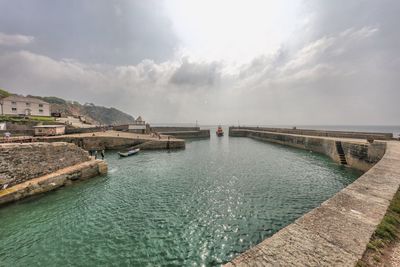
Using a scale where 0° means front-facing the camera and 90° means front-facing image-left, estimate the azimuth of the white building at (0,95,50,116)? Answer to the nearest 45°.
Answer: approximately 315°

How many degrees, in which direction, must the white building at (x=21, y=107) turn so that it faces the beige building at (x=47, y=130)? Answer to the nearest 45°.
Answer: approximately 45° to its right

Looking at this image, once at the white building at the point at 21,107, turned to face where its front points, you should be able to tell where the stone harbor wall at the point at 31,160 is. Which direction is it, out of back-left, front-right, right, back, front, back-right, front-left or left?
front-right
